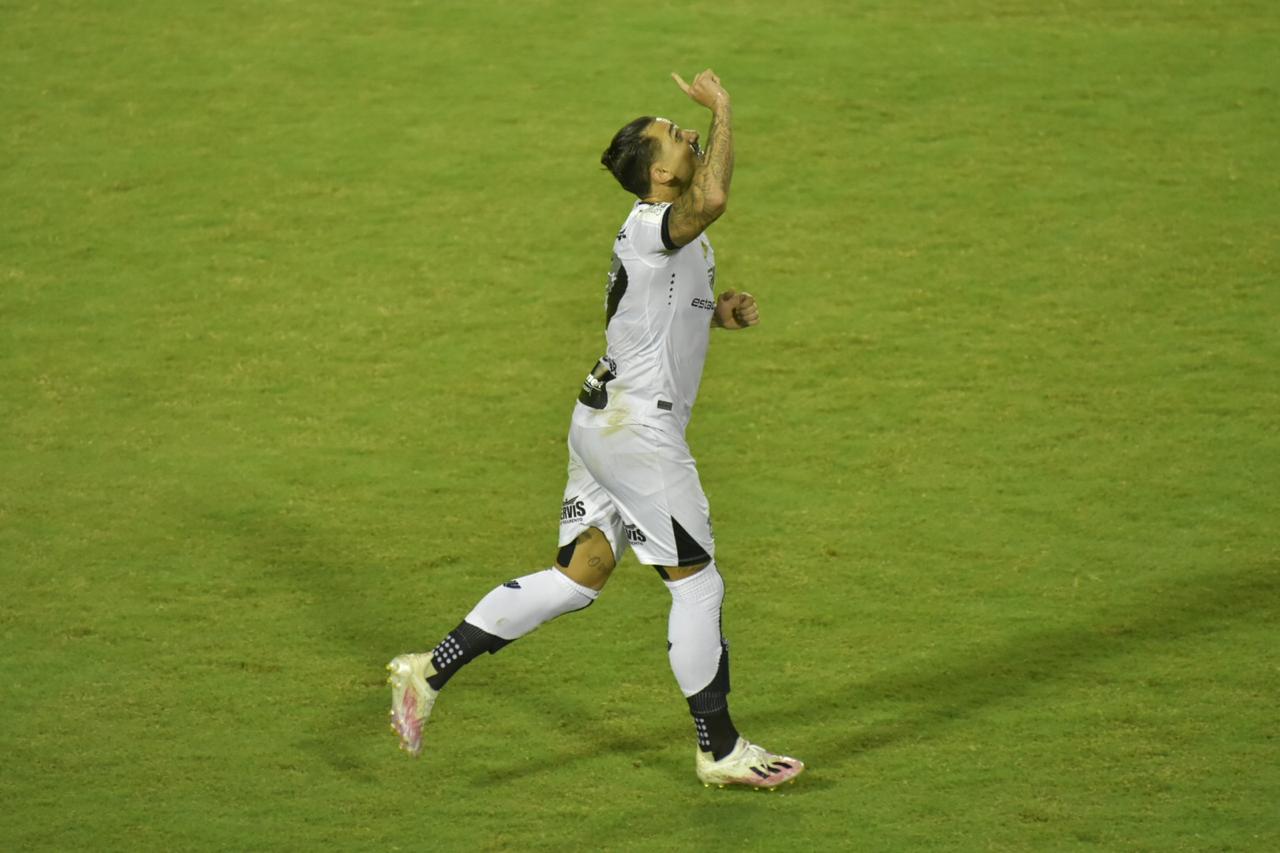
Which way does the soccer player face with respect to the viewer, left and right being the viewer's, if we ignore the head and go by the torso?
facing to the right of the viewer

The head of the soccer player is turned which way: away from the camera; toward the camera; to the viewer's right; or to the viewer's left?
to the viewer's right
